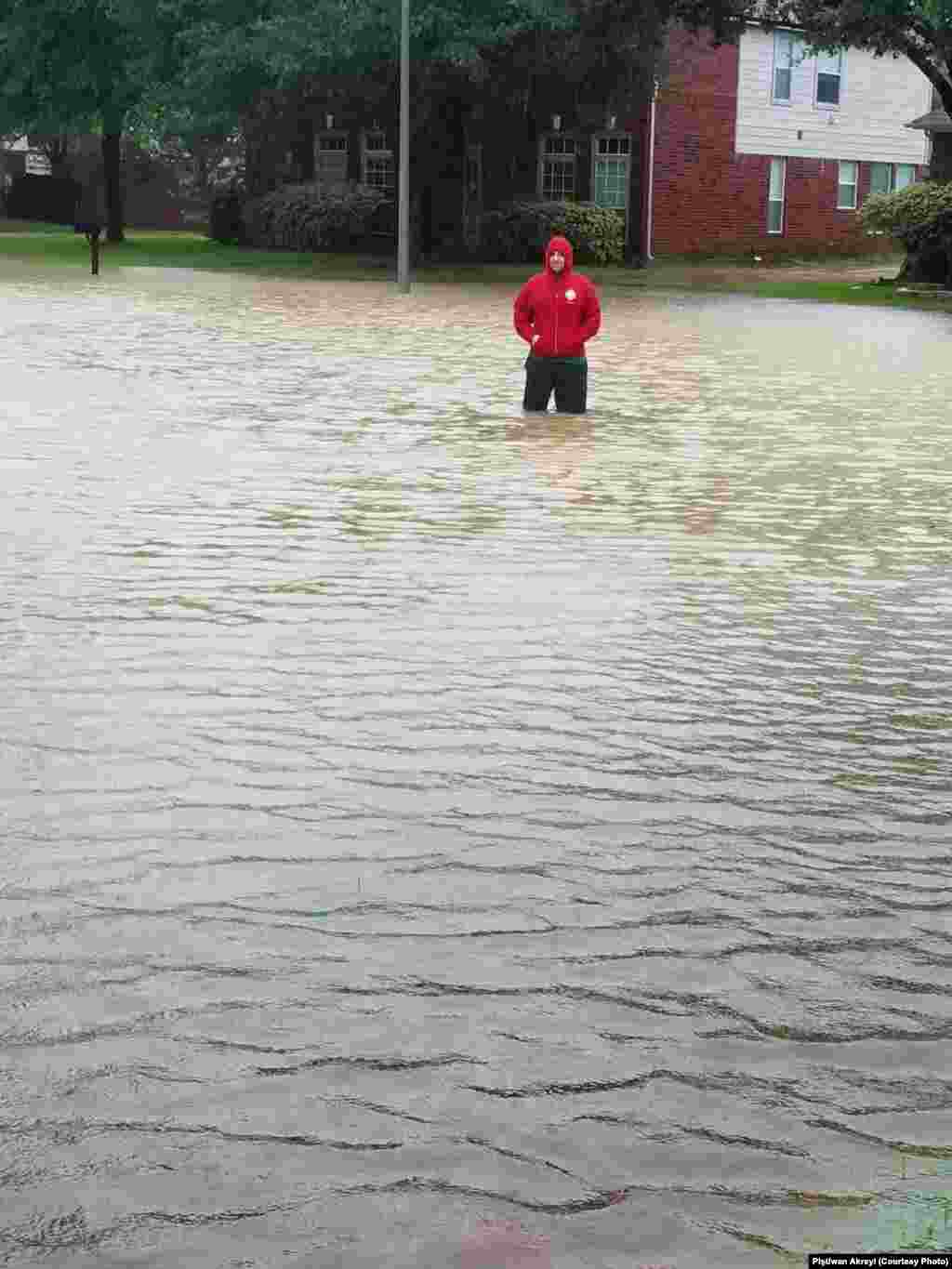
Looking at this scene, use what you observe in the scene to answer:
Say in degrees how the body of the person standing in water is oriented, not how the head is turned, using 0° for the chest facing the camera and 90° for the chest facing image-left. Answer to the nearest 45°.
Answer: approximately 0°

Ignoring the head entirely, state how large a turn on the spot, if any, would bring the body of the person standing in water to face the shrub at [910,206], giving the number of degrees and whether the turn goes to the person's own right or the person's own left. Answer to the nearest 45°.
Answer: approximately 180°

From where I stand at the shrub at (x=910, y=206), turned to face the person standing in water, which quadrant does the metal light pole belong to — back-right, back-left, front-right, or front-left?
front-right

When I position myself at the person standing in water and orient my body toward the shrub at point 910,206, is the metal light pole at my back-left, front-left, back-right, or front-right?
front-left

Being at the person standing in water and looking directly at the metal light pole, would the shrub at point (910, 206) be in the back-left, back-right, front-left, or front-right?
front-right

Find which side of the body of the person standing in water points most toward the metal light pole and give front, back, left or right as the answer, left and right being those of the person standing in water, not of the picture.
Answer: back
